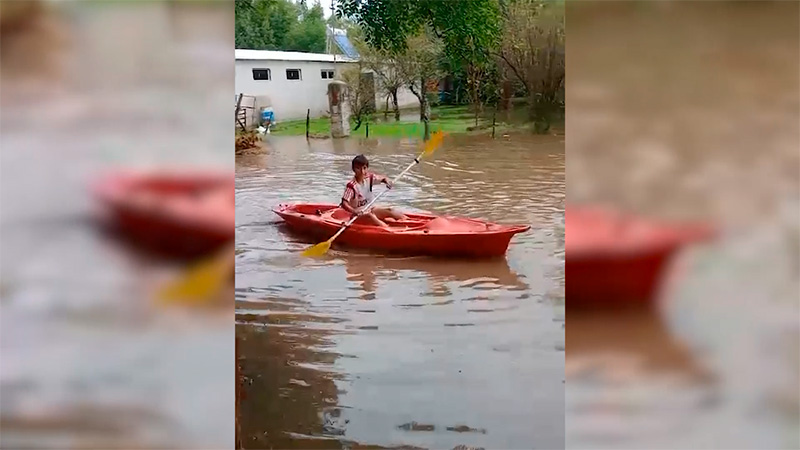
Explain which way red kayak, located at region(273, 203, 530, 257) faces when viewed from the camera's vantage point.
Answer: facing to the right of the viewer

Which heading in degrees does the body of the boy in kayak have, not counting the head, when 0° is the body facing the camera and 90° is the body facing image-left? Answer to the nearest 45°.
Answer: approximately 315°
